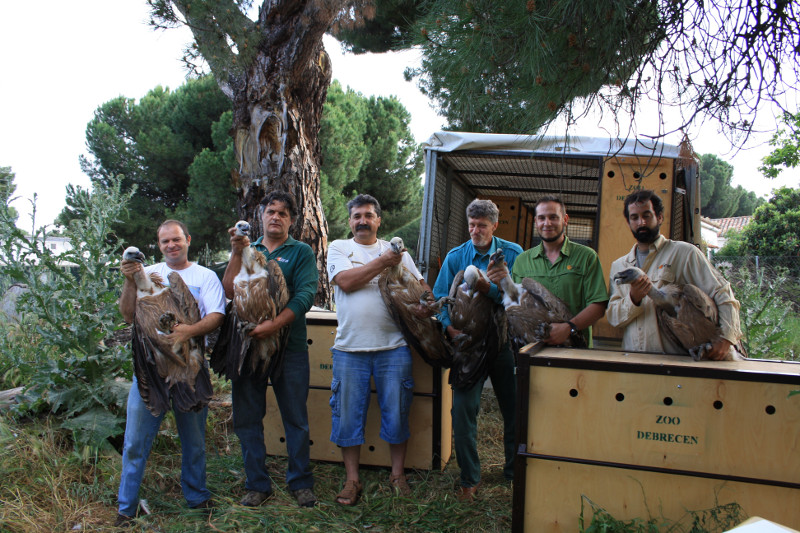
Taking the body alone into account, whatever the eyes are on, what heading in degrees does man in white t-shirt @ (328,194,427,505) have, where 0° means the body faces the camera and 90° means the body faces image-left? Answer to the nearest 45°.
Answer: approximately 0°

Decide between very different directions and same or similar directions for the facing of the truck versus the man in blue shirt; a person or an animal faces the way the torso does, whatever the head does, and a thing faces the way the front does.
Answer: very different directions

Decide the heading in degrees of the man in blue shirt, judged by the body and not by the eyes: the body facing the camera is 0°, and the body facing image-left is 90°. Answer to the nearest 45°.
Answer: approximately 0°

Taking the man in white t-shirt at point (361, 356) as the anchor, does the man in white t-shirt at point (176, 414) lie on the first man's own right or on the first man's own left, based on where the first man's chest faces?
on the first man's own right

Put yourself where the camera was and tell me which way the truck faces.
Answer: facing away from the viewer

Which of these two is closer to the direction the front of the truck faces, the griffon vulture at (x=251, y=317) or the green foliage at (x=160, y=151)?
the green foliage

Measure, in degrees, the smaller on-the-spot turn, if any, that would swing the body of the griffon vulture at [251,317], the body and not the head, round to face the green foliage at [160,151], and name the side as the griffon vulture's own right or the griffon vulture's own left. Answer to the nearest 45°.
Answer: approximately 180°
